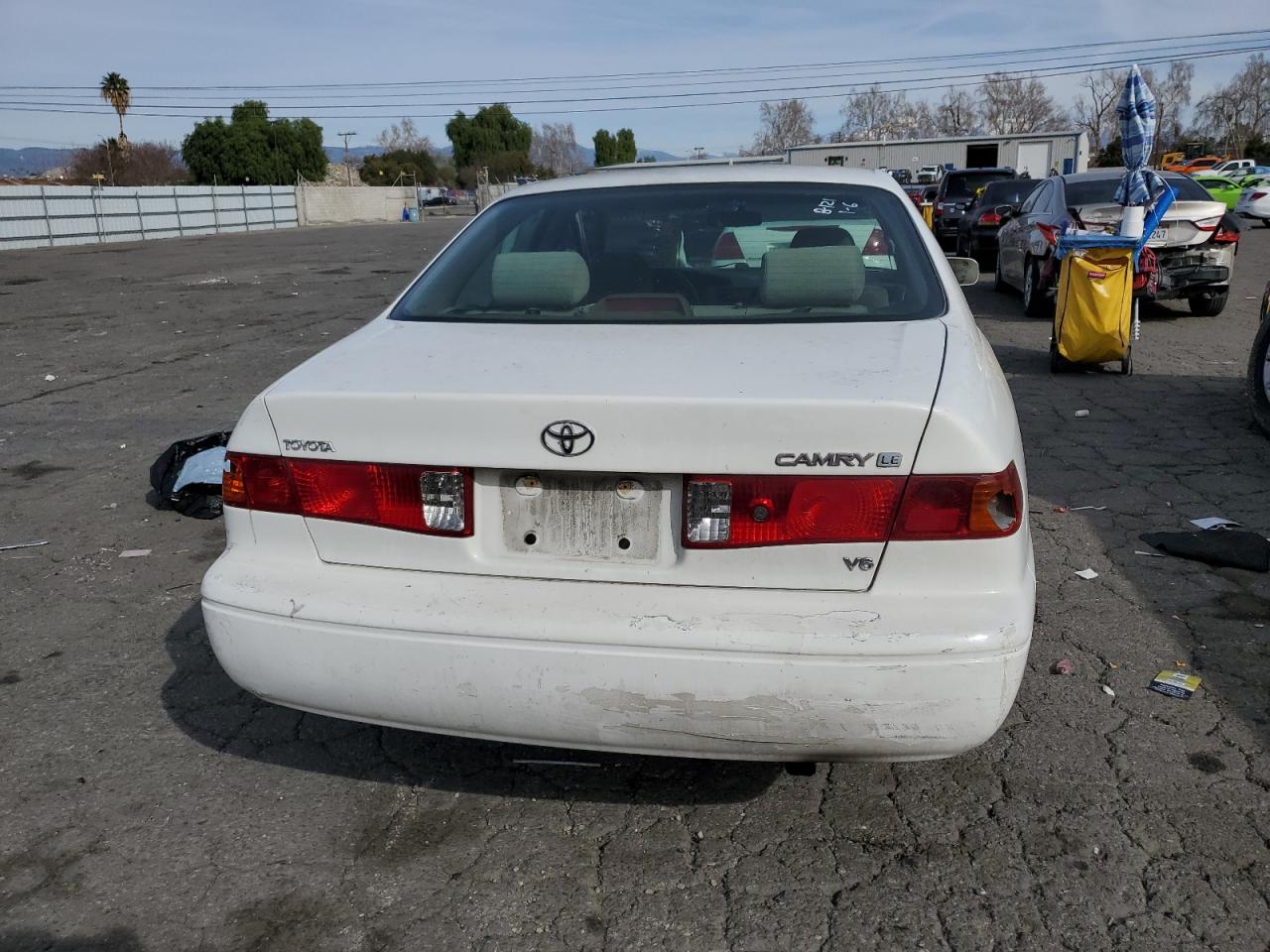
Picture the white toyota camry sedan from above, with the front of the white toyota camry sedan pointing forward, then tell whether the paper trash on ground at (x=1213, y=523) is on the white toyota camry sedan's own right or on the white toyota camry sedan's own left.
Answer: on the white toyota camry sedan's own right

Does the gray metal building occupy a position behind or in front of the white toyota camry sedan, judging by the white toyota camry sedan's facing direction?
in front

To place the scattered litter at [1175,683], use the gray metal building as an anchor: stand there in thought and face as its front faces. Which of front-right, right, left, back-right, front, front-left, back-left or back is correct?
front-left

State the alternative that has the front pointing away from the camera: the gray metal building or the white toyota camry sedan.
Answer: the white toyota camry sedan

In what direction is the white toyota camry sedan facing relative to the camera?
away from the camera

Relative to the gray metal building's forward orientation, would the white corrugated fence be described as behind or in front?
in front

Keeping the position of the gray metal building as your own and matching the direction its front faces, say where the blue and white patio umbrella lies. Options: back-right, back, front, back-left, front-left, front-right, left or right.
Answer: front-left

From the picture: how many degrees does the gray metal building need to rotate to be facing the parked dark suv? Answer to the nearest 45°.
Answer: approximately 45° to its left

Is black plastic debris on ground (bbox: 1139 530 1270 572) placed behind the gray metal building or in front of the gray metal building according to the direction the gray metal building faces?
in front

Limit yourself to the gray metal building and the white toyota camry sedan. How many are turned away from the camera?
1

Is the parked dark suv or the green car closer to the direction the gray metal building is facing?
the parked dark suv
